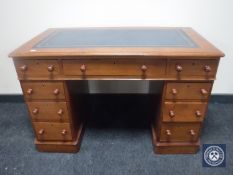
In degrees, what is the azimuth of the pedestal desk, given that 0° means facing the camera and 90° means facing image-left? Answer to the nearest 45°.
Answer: approximately 0°
